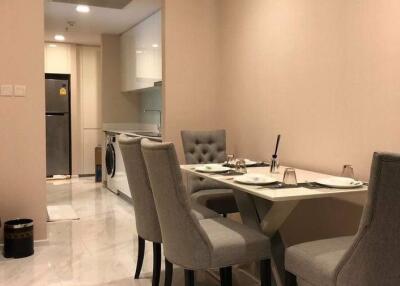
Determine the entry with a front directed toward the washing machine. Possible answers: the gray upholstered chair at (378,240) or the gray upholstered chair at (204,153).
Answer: the gray upholstered chair at (378,240)

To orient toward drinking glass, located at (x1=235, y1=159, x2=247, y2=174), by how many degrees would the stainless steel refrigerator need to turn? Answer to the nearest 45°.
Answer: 0° — it already faces it

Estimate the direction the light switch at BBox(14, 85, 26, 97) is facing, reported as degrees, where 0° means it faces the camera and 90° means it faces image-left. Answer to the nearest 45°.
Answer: approximately 0°

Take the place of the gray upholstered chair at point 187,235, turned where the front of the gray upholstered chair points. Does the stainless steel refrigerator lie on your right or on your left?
on your left

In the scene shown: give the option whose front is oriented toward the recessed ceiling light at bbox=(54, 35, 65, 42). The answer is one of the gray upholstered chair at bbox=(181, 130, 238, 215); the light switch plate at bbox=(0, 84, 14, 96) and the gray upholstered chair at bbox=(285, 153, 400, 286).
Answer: the gray upholstered chair at bbox=(285, 153, 400, 286)

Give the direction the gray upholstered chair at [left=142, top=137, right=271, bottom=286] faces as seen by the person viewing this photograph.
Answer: facing away from the viewer and to the right of the viewer

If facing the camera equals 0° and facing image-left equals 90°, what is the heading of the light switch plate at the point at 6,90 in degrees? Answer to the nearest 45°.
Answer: approximately 0°
